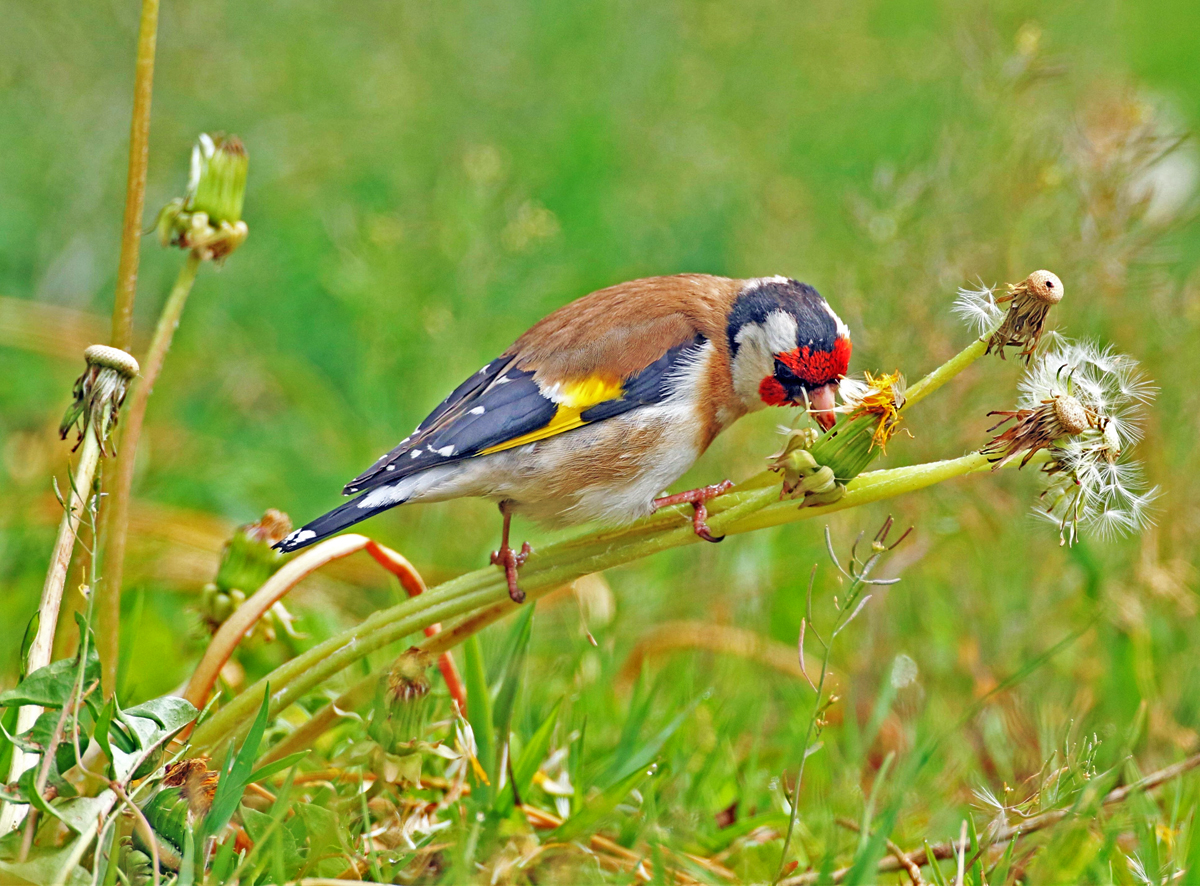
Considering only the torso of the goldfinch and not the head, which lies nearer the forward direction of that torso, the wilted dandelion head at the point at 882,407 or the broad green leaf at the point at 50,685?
the wilted dandelion head

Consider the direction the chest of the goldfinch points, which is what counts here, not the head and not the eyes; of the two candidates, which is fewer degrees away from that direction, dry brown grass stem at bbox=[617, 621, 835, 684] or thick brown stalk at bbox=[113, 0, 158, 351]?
the dry brown grass stem

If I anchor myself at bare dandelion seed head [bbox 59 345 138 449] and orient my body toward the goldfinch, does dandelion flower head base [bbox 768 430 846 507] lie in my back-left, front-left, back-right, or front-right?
front-right

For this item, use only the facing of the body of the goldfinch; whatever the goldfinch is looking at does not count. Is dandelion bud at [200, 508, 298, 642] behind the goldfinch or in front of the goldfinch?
behind

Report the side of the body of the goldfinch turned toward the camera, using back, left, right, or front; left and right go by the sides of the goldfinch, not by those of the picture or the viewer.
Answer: right
